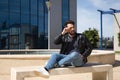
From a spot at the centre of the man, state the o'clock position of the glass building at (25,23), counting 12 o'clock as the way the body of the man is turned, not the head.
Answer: The glass building is roughly at 4 o'clock from the man.

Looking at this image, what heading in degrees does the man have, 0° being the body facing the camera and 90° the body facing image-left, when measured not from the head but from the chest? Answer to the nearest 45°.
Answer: approximately 45°

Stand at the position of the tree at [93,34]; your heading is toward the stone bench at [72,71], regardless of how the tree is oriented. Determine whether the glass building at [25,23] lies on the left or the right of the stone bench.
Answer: right

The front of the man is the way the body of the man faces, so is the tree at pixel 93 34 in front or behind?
behind
